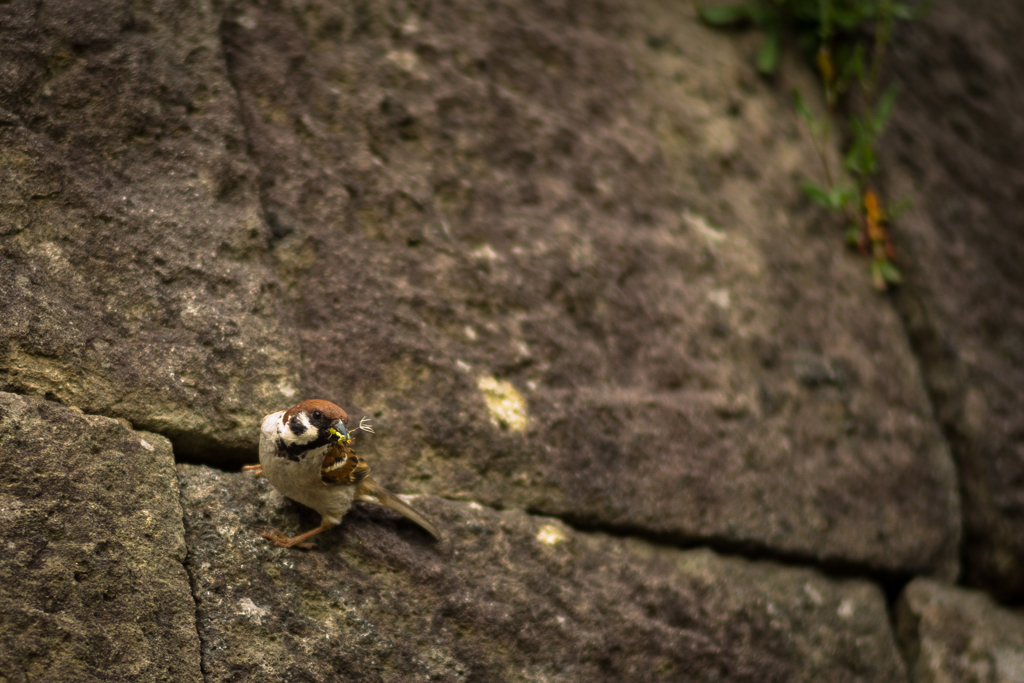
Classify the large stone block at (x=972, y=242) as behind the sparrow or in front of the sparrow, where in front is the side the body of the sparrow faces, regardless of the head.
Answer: behind

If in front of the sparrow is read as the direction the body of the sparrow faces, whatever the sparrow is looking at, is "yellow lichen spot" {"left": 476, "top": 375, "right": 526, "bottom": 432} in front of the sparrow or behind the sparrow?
behind

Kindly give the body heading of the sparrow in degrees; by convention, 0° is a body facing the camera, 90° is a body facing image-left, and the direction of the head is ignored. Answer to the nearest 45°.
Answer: approximately 45°

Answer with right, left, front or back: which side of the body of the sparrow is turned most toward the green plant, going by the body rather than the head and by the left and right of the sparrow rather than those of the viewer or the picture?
back

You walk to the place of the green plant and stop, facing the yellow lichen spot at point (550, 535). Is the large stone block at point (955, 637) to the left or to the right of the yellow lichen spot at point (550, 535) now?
left
